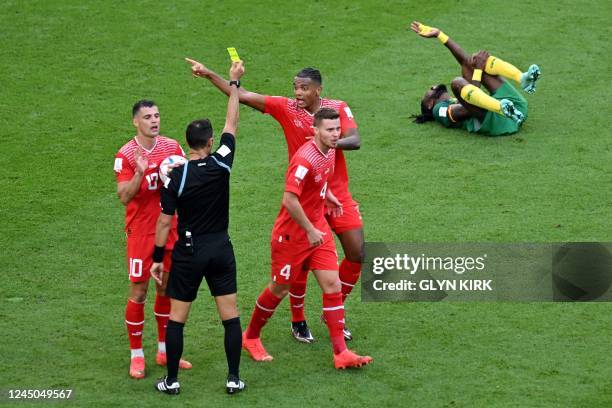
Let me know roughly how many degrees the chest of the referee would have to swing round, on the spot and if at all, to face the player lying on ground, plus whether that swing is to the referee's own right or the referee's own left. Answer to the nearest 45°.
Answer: approximately 45° to the referee's own right

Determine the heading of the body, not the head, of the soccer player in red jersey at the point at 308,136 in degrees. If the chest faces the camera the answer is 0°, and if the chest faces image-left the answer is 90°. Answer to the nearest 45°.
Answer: approximately 0°

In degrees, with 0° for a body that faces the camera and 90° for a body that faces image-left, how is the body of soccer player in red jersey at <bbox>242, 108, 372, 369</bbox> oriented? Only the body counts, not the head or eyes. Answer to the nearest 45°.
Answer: approximately 315°

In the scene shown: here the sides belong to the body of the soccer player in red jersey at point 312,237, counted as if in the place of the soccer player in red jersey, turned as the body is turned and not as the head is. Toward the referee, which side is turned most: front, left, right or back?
right

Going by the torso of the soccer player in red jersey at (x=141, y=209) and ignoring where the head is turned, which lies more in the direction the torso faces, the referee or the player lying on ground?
the referee

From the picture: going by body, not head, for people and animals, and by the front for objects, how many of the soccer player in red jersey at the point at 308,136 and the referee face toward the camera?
1

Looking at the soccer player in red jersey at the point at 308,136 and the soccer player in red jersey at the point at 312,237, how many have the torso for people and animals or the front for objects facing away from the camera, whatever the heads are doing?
0

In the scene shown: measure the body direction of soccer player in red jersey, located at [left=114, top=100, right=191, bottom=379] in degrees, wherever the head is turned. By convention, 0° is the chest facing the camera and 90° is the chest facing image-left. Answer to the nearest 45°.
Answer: approximately 315°

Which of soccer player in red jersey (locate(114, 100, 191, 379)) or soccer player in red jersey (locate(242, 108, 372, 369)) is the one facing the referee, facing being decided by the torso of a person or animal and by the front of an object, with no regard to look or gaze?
soccer player in red jersey (locate(114, 100, 191, 379))

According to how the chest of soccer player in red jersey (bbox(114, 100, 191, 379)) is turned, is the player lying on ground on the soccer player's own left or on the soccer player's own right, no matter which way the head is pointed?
on the soccer player's own left

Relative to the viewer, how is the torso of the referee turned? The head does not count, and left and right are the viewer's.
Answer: facing away from the viewer

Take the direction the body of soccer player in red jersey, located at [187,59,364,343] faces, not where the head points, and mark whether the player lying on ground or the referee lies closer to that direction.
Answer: the referee
